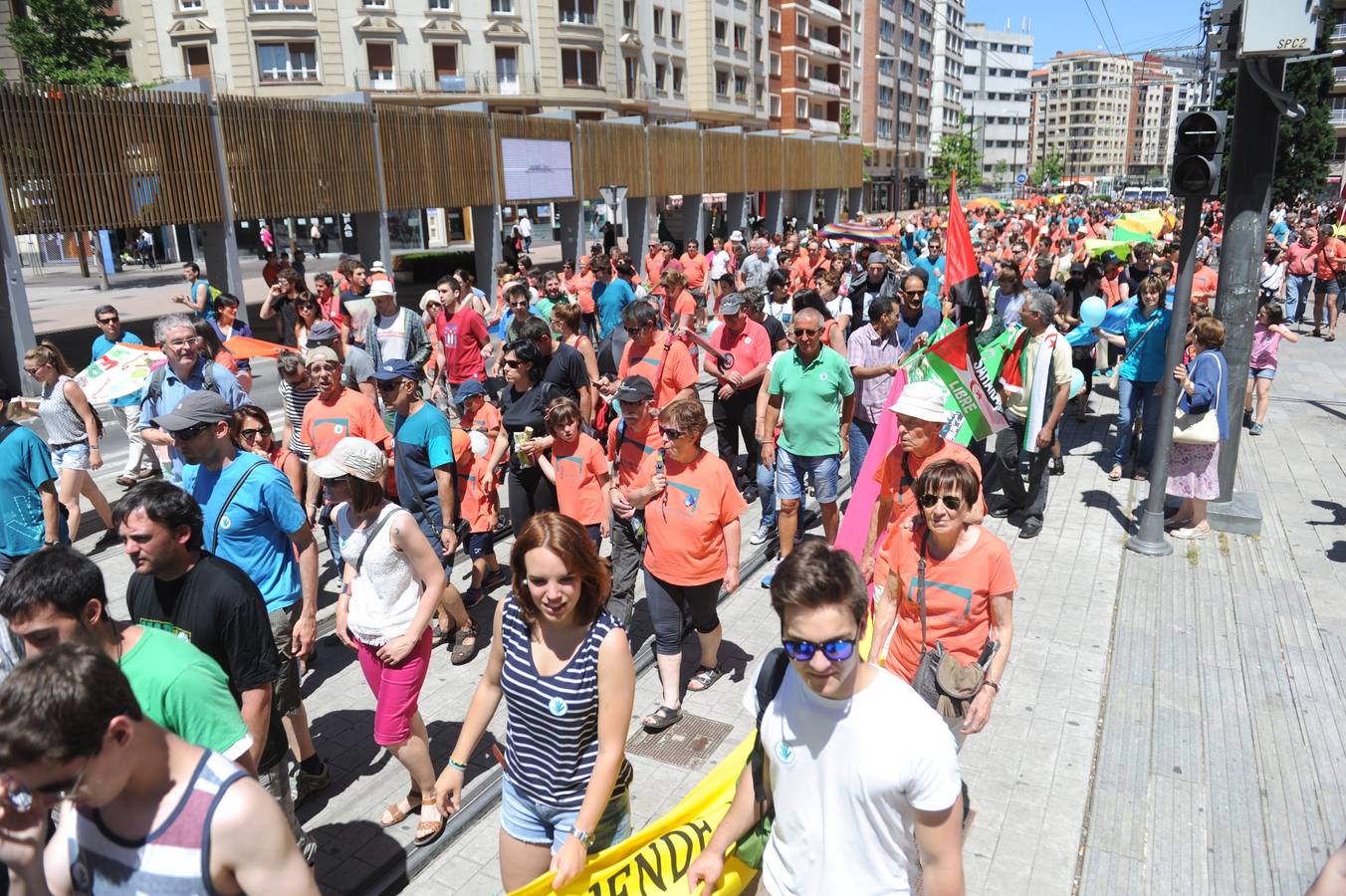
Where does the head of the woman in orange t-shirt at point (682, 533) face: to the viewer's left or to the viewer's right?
to the viewer's left

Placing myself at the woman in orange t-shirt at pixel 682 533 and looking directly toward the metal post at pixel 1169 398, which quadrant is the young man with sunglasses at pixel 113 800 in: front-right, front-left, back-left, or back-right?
back-right

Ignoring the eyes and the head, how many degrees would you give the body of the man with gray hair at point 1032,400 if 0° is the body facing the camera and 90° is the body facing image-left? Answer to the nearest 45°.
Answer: approximately 45°

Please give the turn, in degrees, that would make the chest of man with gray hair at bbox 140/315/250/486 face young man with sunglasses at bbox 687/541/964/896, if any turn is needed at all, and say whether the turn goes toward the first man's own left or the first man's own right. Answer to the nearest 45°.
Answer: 0° — they already face them

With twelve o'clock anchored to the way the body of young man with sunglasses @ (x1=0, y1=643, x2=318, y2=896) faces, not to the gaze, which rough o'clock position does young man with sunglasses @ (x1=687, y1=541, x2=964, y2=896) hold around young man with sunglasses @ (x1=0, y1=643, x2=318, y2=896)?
young man with sunglasses @ (x1=687, y1=541, x2=964, y2=896) is roughly at 8 o'clock from young man with sunglasses @ (x1=0, y1=643, x2=318, y2=896).

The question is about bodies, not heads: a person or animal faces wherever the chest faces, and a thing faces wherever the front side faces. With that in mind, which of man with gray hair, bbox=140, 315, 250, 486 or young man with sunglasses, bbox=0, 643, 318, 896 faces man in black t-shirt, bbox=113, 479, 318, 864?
the man with gray hair

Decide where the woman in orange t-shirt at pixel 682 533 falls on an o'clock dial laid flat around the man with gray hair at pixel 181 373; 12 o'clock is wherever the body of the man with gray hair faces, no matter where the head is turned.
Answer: The woman in orange t-shirt is roughly at 11 o'clock from the man with gray hair.

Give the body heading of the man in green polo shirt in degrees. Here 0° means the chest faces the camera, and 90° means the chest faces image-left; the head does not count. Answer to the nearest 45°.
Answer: approximately 0°

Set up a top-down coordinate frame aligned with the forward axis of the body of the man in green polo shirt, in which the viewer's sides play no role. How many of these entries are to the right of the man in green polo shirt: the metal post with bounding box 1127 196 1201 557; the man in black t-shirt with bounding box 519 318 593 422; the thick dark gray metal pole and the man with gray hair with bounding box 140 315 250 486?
2

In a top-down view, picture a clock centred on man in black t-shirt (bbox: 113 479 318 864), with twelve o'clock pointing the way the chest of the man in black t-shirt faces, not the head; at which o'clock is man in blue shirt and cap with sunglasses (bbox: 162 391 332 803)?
The man in blue shirt and cap with sunglasses is roughly at 5 o'clock from the man in black t-shirt.

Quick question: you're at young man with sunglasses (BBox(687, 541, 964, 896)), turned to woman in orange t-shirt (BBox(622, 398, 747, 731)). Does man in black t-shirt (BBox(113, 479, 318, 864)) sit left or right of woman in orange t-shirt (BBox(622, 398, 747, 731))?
left
